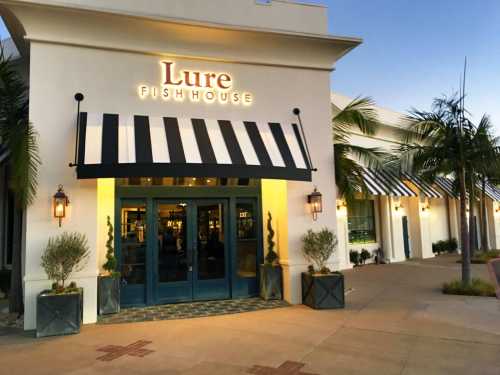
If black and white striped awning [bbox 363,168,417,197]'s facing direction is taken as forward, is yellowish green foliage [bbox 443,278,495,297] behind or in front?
in front

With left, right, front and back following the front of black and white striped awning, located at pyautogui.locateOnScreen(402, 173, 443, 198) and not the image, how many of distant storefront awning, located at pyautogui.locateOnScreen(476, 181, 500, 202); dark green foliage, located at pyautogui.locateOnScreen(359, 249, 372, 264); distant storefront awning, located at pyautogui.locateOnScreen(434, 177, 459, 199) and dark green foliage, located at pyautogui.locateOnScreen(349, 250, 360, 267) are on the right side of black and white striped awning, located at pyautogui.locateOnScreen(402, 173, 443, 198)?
2

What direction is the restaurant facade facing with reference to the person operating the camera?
facing the viewer

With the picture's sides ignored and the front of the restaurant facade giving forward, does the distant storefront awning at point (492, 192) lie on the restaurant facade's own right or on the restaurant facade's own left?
on the restaurant facade's own left

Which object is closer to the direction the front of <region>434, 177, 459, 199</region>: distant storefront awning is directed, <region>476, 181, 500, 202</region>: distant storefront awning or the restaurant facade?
the restaurant facade

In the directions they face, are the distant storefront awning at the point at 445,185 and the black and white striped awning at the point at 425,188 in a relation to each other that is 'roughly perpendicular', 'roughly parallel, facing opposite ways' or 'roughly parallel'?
roughly parallel

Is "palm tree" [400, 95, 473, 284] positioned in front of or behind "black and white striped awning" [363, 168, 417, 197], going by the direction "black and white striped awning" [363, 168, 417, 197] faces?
in front
